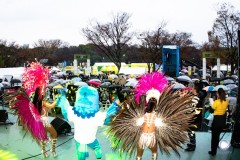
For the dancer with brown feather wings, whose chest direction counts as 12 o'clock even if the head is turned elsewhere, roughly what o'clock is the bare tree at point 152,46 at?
The bare tree is roughly at 12 o'clock from the dancer with brown feather wings.

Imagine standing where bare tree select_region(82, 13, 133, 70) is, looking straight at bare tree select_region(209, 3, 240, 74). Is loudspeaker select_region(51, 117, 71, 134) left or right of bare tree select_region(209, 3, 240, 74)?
right

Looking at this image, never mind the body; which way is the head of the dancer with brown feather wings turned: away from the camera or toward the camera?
away from the camera

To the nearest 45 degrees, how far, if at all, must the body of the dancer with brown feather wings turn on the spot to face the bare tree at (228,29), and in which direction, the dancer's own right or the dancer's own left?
0° — they already face it

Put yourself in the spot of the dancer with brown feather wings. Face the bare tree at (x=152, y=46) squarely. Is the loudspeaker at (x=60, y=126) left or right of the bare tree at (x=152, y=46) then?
left

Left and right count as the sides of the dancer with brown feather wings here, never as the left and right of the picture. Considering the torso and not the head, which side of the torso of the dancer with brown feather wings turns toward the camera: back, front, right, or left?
back

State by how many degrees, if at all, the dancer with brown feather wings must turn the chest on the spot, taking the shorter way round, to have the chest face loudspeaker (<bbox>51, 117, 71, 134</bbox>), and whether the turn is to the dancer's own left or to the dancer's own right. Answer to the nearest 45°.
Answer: approximately 45° to the dancer's own left

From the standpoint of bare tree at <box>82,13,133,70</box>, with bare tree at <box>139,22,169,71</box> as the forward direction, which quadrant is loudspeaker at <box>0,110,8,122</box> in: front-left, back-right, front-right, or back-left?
back-right
